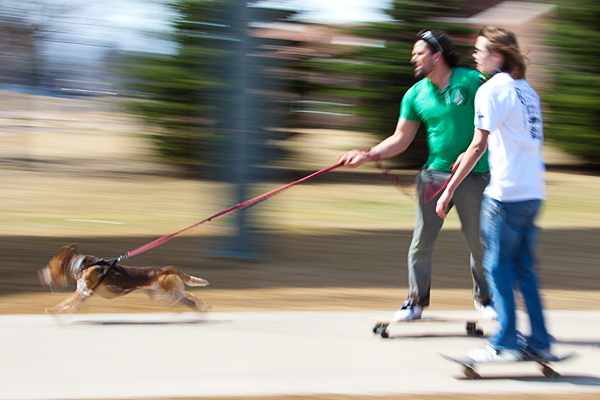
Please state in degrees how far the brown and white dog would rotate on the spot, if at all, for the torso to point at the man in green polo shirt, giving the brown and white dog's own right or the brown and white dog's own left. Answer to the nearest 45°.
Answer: approximately 180°

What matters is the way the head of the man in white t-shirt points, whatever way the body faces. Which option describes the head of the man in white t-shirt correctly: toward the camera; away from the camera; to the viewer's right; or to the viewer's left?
to the viewer's left

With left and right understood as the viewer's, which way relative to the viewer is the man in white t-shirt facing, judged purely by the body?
facing away from the viewer and to the left of the viewer

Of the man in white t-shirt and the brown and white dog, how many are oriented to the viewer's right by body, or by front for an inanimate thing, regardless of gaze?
0

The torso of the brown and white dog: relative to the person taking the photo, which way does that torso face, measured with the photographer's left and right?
facing to the left of the viewer

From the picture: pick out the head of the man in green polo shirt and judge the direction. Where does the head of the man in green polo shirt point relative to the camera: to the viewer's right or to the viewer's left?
to the viewer's left

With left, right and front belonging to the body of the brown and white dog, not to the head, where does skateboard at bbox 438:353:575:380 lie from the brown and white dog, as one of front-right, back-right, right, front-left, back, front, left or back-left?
back-left

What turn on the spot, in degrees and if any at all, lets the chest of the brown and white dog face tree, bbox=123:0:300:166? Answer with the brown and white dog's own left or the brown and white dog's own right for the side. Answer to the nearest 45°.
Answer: approximately 90° to the brown and white dog's own right

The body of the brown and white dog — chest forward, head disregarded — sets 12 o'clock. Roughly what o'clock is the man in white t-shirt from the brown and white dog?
The man in white t-shirt is roughly at 7 o'clock from the brown and white dog.

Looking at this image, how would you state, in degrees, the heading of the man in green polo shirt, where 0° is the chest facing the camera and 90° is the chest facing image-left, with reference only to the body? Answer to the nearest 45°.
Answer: approximately 45°

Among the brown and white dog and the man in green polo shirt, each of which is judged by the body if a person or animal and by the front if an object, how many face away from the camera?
0

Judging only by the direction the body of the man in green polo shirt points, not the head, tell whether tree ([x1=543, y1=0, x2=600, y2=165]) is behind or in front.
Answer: behind
